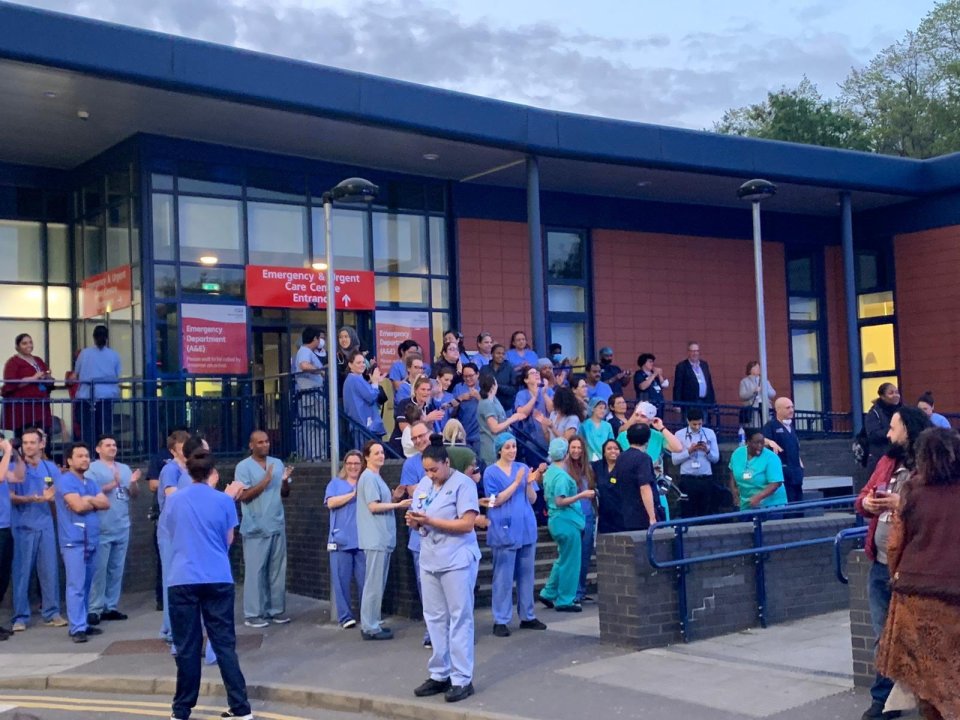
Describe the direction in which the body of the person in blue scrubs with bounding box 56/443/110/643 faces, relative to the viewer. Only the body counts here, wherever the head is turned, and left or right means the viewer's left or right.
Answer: facing the viewer and to the right of the viewer

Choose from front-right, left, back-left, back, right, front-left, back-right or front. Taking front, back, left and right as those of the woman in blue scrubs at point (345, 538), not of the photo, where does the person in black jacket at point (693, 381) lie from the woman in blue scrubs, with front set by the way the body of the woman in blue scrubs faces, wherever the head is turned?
left

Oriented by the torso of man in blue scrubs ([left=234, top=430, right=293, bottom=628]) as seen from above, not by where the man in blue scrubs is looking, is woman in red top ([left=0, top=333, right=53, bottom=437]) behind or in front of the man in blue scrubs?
behind

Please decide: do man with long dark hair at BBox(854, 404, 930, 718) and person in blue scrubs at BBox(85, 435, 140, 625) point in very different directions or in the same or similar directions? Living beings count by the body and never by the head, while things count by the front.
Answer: very different directions

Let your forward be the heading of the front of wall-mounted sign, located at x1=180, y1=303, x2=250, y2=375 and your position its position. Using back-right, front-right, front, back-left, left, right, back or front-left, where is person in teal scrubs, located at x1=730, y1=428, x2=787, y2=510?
front-left

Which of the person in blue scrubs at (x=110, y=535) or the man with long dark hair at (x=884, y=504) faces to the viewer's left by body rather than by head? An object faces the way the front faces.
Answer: the man with long dark hair

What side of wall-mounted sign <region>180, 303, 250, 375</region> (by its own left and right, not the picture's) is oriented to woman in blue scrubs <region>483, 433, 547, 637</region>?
front

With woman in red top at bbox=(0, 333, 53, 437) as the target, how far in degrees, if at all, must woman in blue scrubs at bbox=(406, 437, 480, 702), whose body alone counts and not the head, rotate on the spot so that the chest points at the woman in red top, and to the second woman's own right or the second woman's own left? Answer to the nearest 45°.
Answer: approximately 90° to the second woman's own right

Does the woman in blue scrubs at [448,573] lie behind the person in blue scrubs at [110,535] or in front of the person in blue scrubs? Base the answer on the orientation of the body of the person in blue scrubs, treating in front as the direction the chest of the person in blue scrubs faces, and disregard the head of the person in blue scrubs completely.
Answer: in front
